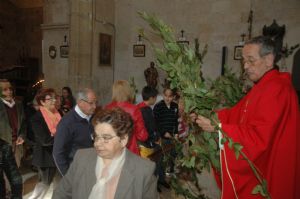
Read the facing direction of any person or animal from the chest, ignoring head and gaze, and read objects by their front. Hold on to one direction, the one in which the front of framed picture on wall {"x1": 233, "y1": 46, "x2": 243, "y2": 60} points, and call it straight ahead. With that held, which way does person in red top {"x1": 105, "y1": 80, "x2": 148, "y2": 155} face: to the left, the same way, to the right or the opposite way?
the opposite way

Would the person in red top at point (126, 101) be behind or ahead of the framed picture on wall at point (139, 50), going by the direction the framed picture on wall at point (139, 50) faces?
ahead

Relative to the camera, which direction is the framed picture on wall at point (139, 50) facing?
toward the camera

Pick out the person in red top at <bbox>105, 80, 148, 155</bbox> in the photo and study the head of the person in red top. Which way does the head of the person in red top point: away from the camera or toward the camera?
away from the camera

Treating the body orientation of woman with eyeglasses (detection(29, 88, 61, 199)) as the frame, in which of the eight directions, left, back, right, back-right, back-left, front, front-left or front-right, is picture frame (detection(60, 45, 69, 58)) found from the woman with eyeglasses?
back-left

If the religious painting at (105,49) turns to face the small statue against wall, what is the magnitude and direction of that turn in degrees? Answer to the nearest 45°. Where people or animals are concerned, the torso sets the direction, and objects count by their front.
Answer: approximately 45° to its left

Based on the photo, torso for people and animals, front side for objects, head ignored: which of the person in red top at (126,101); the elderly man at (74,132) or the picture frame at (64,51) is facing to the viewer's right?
the elderly man

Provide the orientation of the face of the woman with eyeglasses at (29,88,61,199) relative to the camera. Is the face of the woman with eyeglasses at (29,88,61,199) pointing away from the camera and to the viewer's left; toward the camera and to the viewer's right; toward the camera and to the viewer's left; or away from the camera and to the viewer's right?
toward the camera and to the viewer's right

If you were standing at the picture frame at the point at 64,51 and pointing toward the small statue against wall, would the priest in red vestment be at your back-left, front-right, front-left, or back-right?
front-right

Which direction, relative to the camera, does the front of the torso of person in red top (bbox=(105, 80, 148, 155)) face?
away from the camera

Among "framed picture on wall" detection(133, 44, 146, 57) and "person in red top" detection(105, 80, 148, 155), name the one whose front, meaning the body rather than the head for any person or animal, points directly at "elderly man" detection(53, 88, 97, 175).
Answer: the framed picture on wall

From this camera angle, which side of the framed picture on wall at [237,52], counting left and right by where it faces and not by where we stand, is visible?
front

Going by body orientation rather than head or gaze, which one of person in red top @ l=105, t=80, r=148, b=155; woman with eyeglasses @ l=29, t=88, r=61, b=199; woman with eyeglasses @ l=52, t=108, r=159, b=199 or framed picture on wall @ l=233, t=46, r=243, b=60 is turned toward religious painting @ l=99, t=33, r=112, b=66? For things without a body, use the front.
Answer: the person in red top

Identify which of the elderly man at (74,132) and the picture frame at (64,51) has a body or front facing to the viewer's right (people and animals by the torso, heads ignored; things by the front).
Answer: the elderly man

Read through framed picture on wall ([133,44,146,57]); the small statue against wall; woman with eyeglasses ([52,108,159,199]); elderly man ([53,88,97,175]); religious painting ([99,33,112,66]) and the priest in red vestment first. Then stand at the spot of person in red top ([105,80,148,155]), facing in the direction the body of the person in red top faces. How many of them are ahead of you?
3

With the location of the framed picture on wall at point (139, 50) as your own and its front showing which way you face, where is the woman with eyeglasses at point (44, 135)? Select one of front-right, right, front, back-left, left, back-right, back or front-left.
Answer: front
